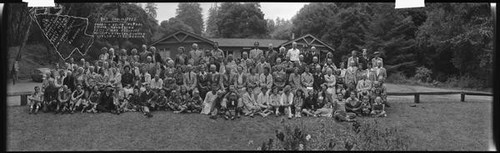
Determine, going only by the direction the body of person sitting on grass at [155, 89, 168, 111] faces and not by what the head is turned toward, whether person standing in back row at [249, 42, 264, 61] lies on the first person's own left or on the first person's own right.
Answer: on the first person's own left

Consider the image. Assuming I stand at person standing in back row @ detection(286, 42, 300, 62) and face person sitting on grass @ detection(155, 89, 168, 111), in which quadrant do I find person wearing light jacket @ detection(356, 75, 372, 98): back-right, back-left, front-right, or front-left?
back-left

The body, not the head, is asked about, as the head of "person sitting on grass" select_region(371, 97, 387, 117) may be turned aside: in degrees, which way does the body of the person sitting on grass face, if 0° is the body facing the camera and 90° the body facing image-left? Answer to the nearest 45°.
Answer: approximately 0°

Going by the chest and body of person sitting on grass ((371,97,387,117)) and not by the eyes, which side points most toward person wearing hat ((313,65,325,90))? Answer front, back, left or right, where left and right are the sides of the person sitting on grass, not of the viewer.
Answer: right
